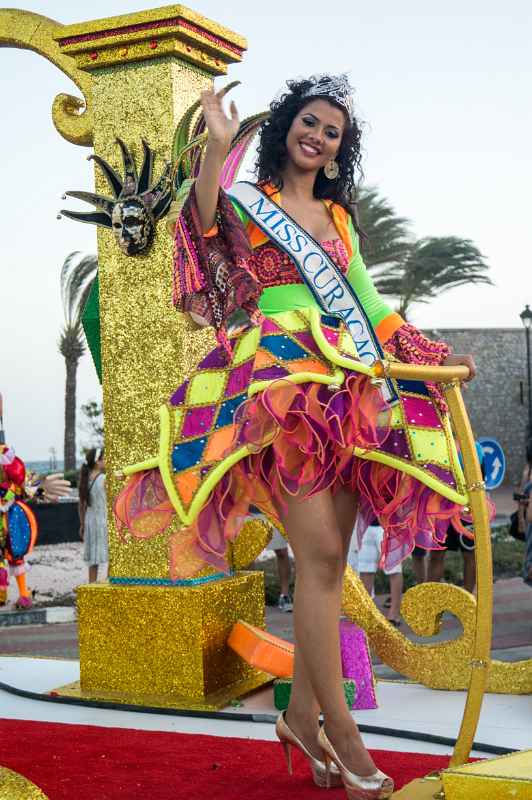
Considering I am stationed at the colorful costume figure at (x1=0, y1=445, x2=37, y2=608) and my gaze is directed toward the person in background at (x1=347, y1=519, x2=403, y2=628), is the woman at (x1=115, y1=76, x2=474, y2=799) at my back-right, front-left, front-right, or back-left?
front-right

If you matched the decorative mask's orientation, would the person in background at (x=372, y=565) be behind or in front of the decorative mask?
behind

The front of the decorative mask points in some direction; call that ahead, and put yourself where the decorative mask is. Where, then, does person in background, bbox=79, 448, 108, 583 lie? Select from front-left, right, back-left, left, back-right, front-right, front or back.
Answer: back-right

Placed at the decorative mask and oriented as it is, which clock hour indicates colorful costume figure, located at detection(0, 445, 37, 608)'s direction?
The colorful costume figure is roughly at 4 o'clock from the decorative mask.

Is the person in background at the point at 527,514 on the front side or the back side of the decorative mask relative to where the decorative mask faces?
on the back side

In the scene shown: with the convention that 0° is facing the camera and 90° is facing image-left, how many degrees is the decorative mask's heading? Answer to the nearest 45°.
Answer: approximately 45°

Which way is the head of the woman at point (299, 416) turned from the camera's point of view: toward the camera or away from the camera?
toward the camera

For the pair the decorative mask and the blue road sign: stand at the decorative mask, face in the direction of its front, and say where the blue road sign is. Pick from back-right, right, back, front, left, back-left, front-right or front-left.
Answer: back-left

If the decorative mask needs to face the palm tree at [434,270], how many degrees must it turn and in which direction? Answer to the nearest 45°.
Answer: approximately 135° to its right

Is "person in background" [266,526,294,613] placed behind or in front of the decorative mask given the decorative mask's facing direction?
behind
